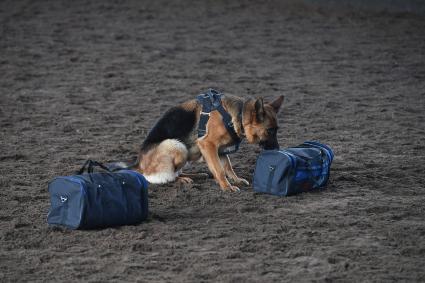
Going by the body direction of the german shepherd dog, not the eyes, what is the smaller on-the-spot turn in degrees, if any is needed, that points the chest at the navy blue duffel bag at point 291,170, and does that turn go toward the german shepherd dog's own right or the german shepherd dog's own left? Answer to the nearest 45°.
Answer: approximately 45° to the german shepherd dog's own right

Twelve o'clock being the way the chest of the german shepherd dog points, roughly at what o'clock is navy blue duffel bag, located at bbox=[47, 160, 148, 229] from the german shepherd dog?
The navy blue duffel bag is roughly at 4 o'clock from the german shepherd dog.

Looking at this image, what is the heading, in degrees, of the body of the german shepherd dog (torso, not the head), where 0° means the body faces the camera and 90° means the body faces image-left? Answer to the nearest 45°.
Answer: approximately 270°

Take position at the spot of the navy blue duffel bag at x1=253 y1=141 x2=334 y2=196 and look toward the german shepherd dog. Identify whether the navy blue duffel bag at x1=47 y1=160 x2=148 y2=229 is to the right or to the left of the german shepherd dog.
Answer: left
